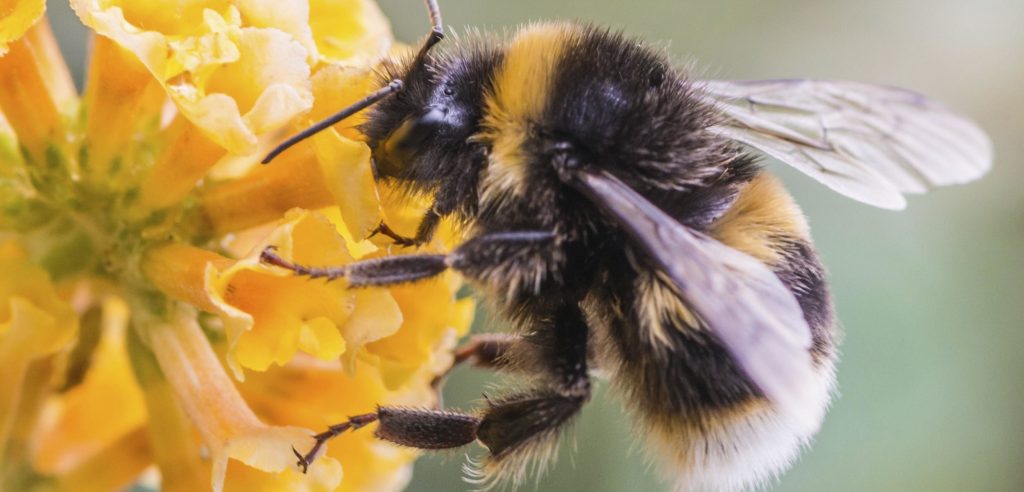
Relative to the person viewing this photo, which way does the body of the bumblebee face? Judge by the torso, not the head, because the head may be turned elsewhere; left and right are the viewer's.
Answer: facing to the left of the viewer
